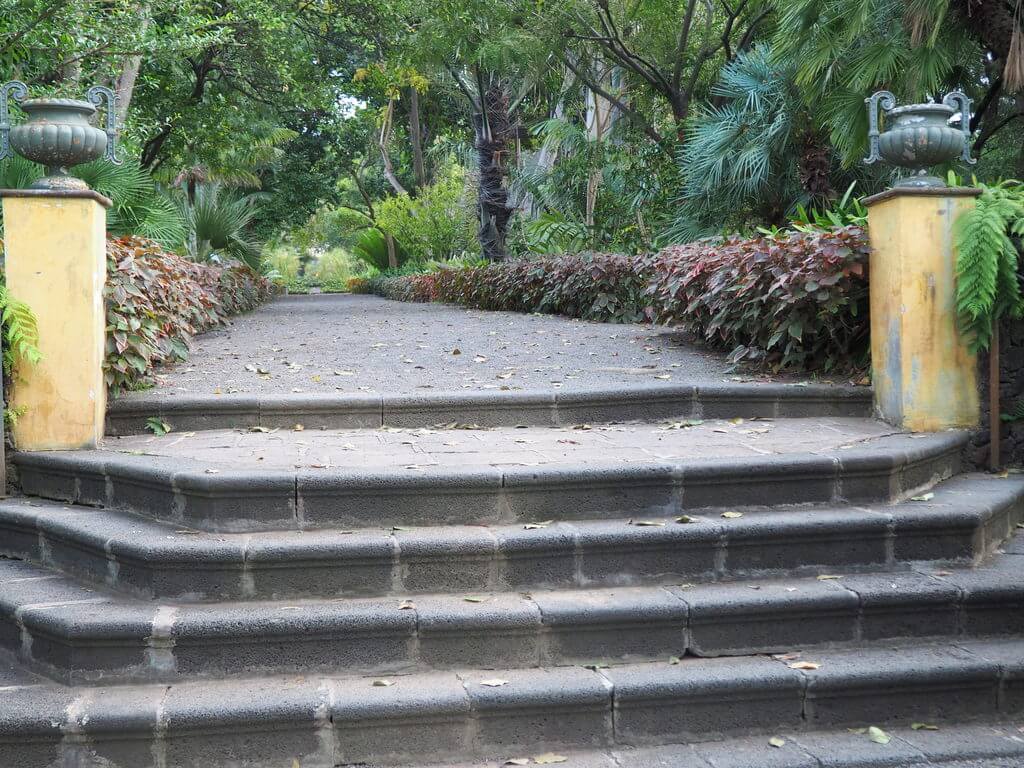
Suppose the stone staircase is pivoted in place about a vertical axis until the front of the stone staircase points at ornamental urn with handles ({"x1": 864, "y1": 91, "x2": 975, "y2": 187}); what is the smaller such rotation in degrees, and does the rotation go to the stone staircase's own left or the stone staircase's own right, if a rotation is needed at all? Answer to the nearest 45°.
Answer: approximately 135° to the stone staircase's own left

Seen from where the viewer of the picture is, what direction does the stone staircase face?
facing the viewer

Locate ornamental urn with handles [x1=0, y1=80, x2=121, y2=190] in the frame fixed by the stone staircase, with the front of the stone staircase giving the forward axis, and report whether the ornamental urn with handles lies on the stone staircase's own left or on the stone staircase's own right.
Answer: on the stone staircase's own right

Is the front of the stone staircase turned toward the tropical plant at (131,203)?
no

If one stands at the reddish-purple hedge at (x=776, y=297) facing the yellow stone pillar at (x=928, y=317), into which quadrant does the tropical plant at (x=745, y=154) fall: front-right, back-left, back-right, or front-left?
back-left

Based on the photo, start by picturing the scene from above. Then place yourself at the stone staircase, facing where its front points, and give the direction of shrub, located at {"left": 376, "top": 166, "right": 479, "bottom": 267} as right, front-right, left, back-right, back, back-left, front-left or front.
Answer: back

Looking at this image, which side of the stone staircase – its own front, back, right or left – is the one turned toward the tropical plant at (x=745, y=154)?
back

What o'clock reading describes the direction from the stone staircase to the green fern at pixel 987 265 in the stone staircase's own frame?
The green fern is roughly at 8 o'clock from the stone staircase.

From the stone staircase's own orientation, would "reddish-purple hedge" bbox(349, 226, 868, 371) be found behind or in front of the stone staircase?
behind

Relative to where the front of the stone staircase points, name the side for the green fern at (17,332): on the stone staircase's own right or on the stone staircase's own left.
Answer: on the stone staircase's own right

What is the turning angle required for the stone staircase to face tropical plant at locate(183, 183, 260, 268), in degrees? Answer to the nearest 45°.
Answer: approximately 180°

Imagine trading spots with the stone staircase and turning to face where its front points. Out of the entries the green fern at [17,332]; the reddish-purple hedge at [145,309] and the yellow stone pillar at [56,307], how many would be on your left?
0

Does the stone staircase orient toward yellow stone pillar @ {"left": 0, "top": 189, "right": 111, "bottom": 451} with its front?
no

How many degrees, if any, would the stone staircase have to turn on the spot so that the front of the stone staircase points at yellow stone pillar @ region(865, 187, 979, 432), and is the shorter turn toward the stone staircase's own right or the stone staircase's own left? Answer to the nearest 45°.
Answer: approximately 135° to the stone staircase's own left

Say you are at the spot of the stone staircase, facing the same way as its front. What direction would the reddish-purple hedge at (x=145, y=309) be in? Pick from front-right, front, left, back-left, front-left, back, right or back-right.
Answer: back-right
